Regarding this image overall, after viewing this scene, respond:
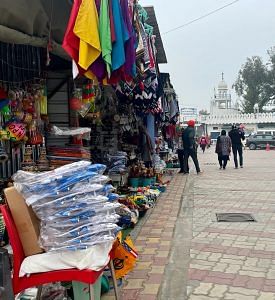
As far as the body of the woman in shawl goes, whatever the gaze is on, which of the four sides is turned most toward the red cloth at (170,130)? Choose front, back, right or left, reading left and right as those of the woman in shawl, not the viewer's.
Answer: left

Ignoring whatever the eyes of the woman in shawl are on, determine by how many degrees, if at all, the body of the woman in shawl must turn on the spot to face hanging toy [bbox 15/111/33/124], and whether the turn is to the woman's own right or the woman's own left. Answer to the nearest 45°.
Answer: approximately 180°

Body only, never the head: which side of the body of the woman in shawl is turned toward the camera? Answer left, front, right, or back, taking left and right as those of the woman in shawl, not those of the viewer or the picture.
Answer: back

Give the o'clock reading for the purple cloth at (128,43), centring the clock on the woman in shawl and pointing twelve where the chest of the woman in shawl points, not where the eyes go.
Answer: The purple cloth is roughly at 6 o'clock from the woman in shawl.

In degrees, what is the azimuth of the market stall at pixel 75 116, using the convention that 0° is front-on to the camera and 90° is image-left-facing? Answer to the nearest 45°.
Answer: approximately 315°

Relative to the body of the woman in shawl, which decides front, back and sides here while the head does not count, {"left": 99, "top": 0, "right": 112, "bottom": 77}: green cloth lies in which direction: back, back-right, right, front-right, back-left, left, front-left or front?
back

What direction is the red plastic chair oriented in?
to the viewer's right
